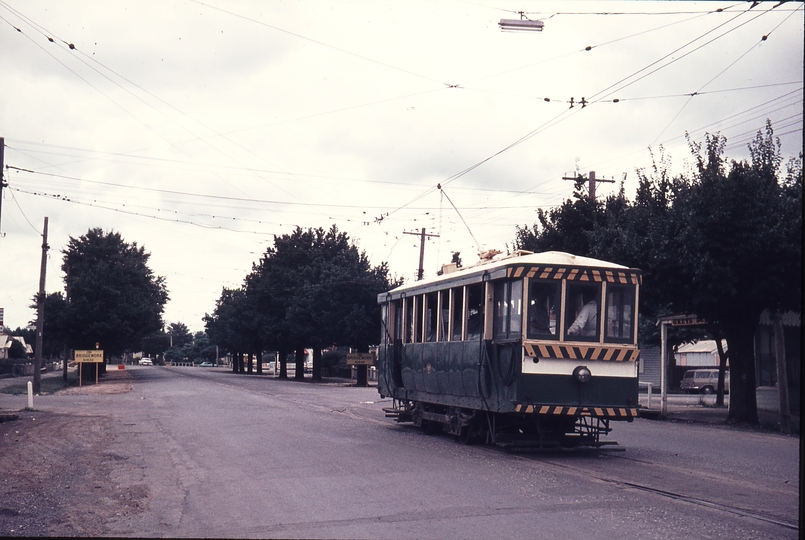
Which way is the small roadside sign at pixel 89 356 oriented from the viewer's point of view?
toward the camera

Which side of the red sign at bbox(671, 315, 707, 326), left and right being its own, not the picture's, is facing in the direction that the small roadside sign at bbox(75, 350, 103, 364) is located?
right

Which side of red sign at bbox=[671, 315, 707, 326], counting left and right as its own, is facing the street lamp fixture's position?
front

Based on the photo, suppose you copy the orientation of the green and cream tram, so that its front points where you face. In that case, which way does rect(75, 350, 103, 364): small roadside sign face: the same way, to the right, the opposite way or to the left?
the same way

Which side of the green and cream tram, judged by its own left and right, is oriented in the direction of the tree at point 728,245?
left

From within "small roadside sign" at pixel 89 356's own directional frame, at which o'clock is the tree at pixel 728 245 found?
The tree is roughly at 11 o'clock from the small roadside sign.

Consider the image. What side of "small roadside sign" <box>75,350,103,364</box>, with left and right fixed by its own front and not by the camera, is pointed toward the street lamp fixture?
front

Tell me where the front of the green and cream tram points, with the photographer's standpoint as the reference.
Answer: facing the viewer and to the right of the viewer

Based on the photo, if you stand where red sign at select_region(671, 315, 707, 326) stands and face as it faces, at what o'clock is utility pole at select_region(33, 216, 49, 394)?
The utility pole is roughly at 3 o'clock from the red sign.

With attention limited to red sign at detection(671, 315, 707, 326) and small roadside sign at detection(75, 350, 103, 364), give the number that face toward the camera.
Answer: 2

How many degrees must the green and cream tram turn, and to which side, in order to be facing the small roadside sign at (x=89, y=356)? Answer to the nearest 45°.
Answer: approximately 180°

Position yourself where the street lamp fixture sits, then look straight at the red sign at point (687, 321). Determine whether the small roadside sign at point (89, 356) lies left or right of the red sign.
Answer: left

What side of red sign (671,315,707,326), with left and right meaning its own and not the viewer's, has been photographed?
front
